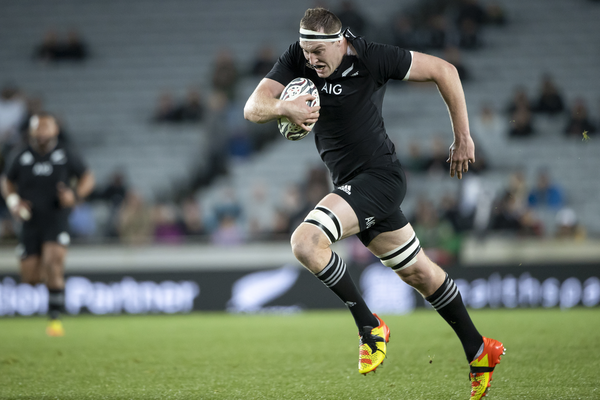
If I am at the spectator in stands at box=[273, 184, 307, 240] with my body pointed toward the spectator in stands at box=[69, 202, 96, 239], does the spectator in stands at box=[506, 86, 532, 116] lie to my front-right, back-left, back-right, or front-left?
back-right

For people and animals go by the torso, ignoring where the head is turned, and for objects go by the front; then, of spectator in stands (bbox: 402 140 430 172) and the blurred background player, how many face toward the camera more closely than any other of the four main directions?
2

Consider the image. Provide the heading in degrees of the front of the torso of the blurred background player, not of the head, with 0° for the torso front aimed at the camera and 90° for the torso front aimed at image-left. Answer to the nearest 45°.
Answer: approximately 0°

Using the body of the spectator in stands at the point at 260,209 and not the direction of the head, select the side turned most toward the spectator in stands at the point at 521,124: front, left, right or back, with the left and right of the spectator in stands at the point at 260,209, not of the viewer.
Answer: left

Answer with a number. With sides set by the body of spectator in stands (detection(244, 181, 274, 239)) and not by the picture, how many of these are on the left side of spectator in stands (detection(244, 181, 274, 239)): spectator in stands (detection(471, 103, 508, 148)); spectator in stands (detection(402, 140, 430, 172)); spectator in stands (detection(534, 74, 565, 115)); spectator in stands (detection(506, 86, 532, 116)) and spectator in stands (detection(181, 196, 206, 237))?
4

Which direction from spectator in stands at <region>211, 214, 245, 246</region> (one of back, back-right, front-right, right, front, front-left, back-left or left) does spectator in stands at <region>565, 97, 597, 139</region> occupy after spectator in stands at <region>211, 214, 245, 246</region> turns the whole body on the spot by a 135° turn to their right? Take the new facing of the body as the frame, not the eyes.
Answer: back-right

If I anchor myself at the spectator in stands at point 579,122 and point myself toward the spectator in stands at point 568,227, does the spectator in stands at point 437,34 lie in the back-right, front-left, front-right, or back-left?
back-right
